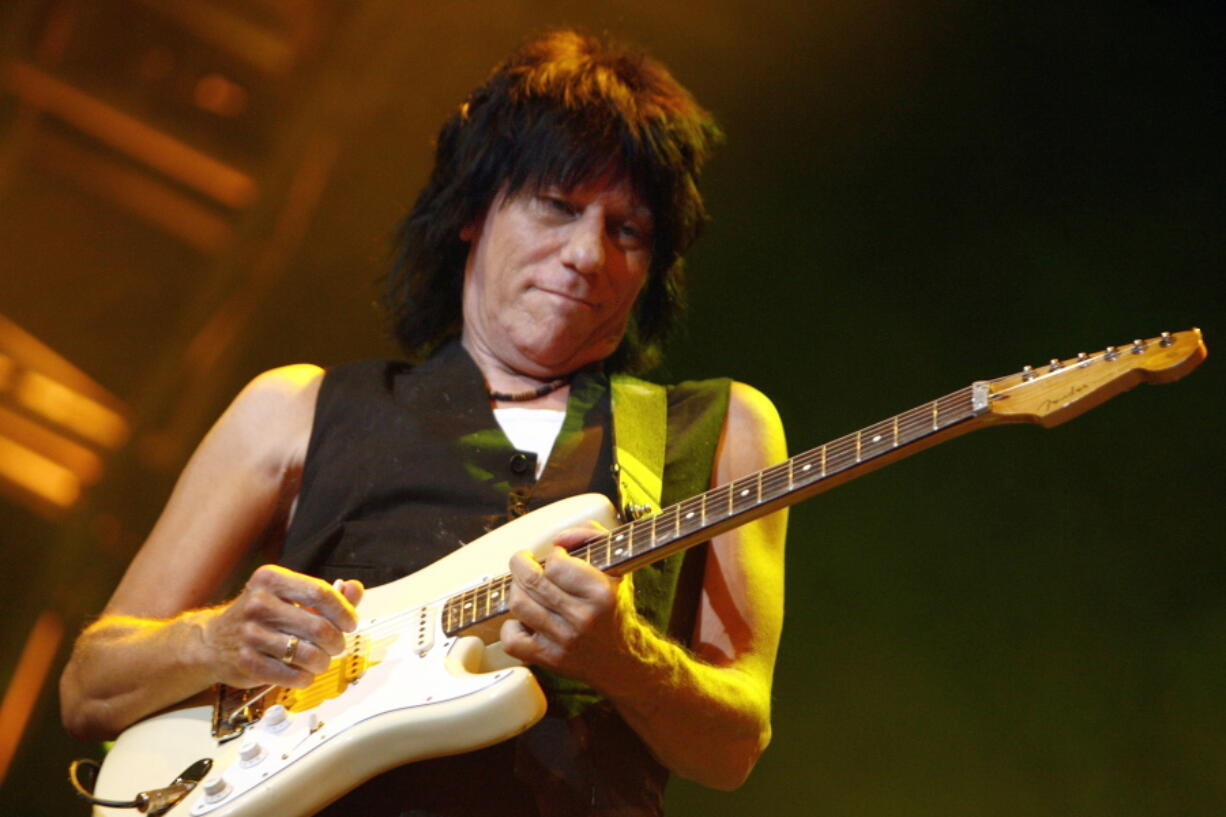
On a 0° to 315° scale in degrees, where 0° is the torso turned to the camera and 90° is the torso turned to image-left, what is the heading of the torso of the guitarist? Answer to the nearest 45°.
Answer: approximately 0°
